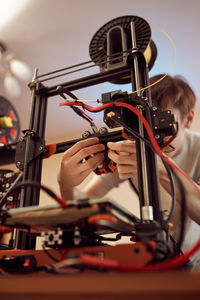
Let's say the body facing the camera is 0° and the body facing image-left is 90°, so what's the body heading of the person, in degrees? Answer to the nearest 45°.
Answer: approximately 45°

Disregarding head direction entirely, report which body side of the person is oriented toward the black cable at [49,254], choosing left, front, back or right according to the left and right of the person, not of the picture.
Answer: front

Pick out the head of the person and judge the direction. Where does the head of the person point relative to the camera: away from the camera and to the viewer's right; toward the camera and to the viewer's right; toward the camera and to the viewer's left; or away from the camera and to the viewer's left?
toward the camera and to the viewer's left
